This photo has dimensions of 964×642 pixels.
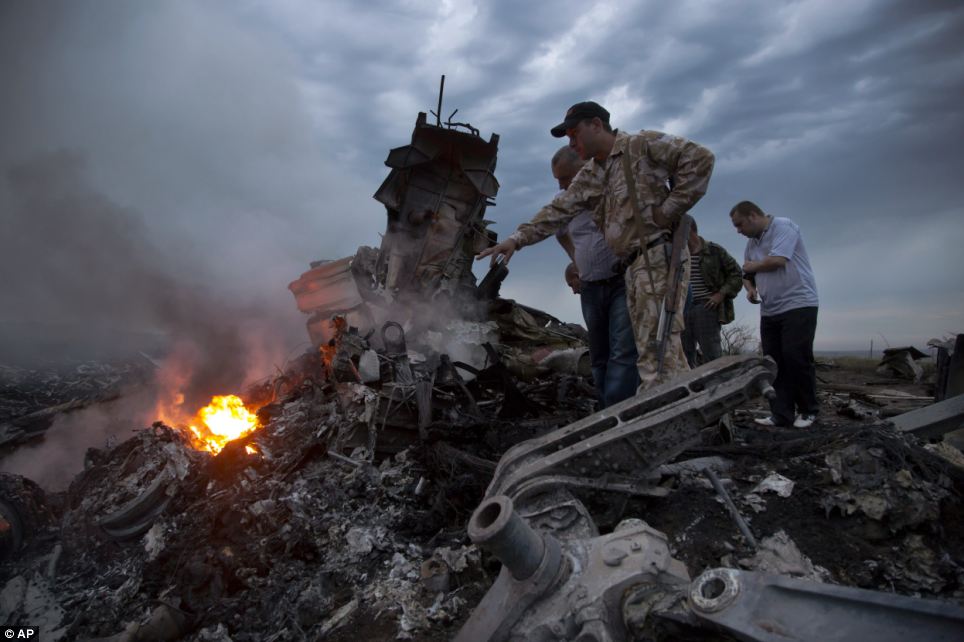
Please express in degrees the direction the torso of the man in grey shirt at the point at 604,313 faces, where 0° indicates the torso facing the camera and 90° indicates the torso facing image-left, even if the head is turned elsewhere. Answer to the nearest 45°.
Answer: approximately 45°

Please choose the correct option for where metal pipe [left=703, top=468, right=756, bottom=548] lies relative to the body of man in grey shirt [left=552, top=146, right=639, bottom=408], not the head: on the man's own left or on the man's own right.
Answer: on the man's own left

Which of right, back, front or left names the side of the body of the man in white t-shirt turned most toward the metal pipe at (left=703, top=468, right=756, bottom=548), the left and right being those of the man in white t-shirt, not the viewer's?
left

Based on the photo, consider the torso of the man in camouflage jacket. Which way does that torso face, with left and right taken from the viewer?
facing the viewer and to the left of the viewer

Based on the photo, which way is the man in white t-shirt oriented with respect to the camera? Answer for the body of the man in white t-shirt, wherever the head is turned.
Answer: to the viewer's left

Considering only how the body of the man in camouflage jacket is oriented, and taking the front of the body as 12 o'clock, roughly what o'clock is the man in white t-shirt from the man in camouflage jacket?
The man in white t-shirt is roughly at 6 o'clock from the man in camouflage jacket.

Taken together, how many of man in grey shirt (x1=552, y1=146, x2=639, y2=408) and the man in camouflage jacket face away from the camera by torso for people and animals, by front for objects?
0

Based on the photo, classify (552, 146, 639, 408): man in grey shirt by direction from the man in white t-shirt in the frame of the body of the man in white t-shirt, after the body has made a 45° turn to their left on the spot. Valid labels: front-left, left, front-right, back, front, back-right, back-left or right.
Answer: front
